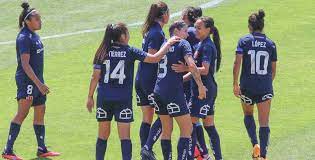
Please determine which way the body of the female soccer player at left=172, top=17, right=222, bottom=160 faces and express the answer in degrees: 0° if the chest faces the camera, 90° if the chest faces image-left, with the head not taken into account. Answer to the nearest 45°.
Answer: approximately 90°

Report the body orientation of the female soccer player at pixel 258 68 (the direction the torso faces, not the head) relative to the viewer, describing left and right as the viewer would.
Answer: facing away from the viewer

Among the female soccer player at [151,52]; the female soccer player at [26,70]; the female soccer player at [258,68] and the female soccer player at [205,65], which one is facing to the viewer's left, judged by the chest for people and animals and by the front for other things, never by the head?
the female soccer player at [205,65]

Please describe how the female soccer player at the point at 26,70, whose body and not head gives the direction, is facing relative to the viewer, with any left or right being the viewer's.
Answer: facing to the right of the viewer

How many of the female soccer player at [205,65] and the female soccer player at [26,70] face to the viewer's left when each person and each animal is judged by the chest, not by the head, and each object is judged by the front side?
1

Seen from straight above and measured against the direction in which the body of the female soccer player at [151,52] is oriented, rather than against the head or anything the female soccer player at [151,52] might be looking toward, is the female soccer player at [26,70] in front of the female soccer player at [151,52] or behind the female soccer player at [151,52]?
behind

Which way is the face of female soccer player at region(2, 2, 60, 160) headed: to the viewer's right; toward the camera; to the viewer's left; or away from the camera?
to the viewer's right

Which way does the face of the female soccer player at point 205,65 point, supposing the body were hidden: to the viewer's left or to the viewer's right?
to the viewer's left

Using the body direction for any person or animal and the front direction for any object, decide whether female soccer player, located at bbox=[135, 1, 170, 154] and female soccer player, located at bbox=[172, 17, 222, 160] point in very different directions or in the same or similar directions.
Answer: very different directions

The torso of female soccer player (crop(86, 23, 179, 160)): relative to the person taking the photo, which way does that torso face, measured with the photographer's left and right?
facing away from the viewer
